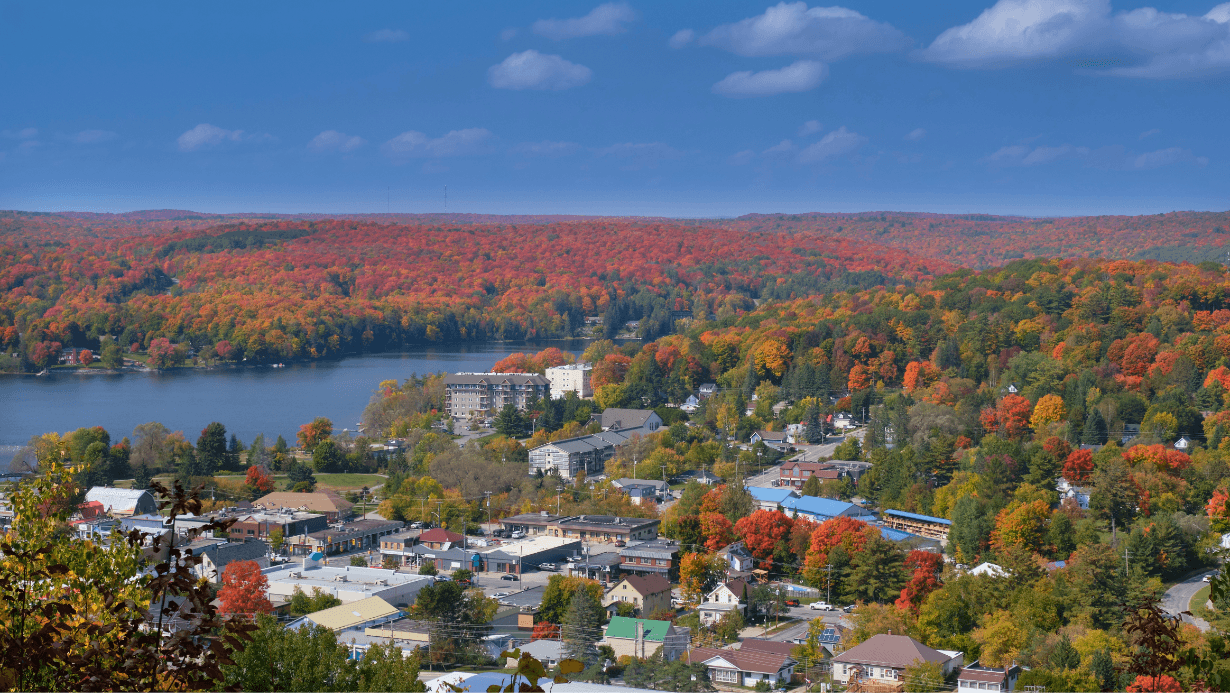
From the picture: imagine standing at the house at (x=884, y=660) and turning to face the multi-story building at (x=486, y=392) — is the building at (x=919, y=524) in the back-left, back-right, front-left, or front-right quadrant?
front-right

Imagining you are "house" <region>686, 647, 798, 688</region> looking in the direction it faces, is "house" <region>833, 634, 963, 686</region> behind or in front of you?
behind

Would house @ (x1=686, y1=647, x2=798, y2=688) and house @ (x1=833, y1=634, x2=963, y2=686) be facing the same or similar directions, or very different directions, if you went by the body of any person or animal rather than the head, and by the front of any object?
same or similar directions

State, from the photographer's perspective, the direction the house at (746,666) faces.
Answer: facing the viewer and to the left of the viewer

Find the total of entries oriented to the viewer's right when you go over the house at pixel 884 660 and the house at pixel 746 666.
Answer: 0

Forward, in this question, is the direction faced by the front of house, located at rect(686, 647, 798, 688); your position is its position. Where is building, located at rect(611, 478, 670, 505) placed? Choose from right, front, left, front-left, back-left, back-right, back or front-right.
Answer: back-right

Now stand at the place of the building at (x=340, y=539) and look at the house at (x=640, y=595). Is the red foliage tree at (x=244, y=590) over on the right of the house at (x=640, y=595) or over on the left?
right

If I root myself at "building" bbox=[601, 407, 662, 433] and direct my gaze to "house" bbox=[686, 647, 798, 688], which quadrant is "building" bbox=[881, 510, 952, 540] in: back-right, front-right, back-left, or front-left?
front-left

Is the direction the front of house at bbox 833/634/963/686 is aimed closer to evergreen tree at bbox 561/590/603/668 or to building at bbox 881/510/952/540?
the evergreen tree

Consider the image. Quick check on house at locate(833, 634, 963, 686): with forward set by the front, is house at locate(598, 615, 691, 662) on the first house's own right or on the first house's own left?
on the first house's own right

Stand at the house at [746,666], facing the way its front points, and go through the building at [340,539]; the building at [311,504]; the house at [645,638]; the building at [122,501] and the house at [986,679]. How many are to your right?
4

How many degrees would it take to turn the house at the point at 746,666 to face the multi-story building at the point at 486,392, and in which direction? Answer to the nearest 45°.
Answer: approximately 135° to its right

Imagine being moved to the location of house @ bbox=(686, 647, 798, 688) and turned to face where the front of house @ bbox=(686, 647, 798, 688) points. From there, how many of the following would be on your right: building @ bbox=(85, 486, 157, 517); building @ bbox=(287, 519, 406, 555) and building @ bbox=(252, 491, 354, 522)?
3

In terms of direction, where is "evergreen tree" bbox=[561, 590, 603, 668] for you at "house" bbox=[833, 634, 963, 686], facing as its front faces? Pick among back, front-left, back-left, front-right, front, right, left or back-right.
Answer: front-right

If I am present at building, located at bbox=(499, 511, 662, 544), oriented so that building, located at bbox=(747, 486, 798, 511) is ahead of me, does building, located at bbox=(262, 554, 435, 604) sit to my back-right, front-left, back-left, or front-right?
back-right

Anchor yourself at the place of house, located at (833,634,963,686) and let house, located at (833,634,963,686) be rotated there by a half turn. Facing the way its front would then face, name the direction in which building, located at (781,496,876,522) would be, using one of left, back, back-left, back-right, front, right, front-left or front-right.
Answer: front-left

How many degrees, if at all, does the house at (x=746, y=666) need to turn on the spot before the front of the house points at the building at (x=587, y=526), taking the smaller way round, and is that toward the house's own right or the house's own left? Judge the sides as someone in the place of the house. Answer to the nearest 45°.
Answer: approximately 135° to the house's own right
